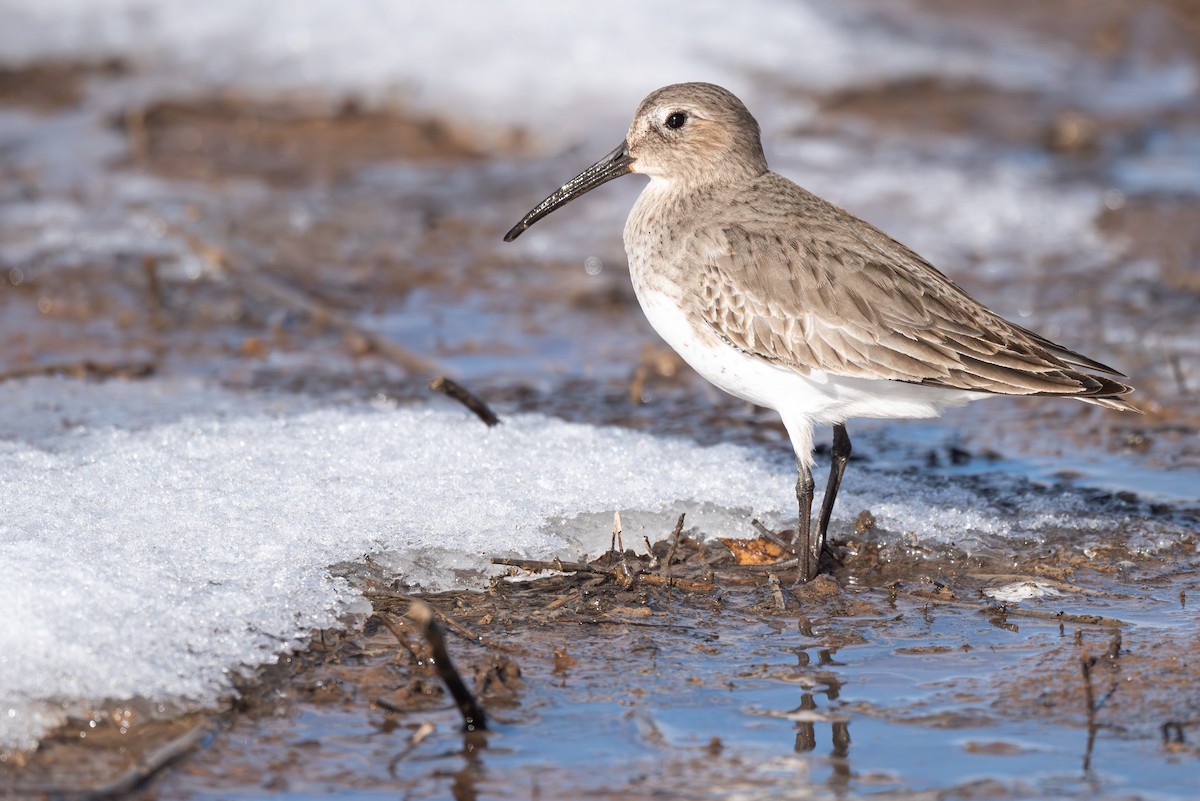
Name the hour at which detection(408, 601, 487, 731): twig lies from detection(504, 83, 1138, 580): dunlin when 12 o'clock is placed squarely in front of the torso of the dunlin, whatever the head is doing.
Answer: The twig is roughly at 10 o'clock from the dunlin.

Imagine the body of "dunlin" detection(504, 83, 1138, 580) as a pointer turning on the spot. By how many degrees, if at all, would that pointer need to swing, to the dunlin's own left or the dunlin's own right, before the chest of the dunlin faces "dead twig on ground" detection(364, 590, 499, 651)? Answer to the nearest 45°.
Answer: approximately 45° to the dunlin's own left

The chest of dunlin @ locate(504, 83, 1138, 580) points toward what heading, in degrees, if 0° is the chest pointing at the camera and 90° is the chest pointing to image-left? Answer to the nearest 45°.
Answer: approximately 90°

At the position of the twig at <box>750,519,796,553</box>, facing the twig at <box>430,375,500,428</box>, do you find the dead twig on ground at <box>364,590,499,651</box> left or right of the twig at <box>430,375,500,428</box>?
left

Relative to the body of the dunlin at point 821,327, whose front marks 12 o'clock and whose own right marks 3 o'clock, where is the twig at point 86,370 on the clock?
The twig is roughly at 1 o'clock from the dunlin.
